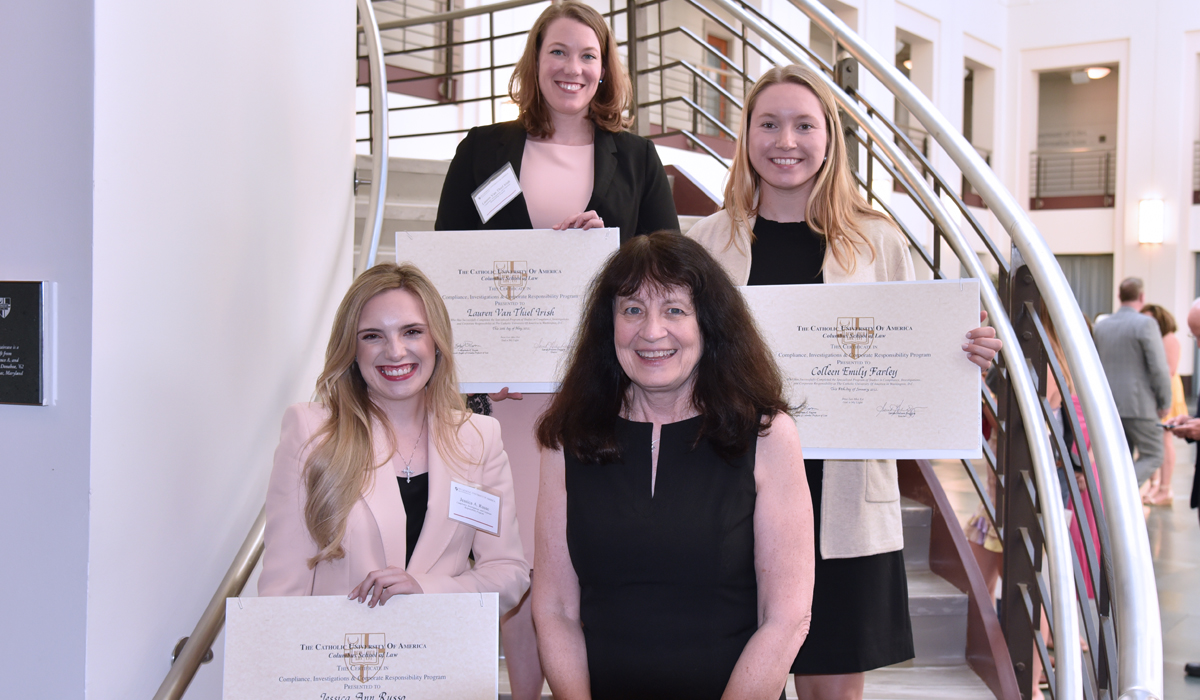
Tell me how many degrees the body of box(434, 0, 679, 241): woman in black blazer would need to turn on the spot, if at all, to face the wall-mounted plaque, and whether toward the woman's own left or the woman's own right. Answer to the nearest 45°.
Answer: approximately 45° to the woman's own right

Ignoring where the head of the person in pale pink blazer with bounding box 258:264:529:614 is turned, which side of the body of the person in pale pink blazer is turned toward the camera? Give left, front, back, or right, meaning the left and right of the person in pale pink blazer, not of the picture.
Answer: front

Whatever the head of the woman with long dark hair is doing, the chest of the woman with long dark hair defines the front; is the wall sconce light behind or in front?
behind

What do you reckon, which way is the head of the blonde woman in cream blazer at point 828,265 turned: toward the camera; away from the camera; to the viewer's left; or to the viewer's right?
toward the camera

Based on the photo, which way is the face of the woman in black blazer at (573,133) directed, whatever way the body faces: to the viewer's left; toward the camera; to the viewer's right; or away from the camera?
toward the camera

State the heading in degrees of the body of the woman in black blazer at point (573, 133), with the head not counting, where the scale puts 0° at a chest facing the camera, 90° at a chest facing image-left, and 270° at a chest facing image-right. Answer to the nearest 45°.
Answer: approximately 0°

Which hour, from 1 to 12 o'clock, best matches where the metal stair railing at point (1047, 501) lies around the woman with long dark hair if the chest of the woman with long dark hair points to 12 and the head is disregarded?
The metal stair railing is roughly at 8 o'clock from the woman with long dark hair.

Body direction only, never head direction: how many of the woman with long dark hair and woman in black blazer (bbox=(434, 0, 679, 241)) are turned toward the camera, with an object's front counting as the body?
2

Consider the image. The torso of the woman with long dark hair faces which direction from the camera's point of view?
toward the camera

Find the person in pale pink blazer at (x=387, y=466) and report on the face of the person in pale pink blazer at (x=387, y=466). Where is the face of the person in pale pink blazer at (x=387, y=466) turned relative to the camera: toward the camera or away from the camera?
toward the camera

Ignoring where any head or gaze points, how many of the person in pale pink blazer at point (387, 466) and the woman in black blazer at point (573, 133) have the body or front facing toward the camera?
2
